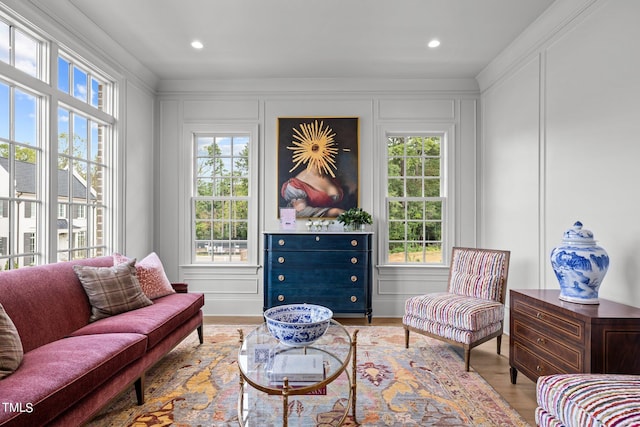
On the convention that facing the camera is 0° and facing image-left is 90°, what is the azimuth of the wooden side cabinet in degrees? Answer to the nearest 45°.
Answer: approximately 45°

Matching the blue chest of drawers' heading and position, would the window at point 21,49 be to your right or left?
on your right

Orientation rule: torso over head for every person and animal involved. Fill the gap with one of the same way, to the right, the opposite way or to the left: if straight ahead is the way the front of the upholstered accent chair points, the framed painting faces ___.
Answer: to the left

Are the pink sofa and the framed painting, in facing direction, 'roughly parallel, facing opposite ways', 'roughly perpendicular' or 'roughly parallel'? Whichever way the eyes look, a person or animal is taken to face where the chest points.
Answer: roughly perpendicular

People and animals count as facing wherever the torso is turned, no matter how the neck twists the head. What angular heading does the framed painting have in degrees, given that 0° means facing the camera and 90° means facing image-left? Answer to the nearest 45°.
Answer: approximately 0°

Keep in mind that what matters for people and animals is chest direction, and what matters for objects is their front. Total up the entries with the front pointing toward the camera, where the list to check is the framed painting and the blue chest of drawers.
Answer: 2

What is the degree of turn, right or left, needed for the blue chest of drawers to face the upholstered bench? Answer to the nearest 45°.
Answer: approximately 45° to its left

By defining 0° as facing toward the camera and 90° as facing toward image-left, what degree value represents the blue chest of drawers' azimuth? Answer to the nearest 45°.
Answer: approximately 0°
